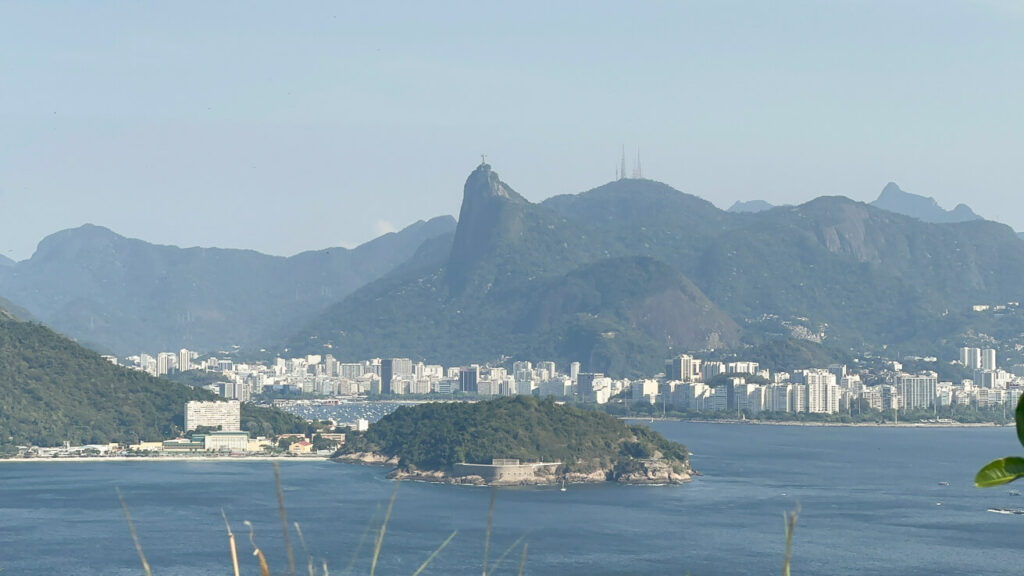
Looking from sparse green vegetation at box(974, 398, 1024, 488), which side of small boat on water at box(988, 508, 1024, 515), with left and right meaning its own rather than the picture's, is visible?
left

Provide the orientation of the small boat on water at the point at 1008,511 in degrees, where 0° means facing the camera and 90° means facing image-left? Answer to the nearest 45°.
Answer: approximately 90°
